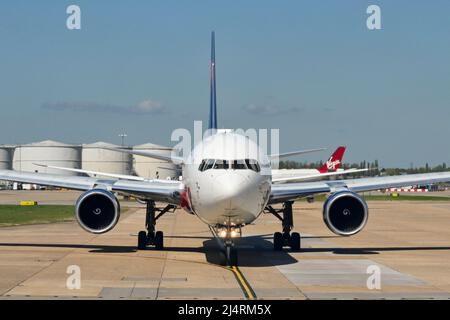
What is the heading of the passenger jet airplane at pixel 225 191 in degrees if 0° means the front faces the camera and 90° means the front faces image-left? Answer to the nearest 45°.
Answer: approximately 0°
